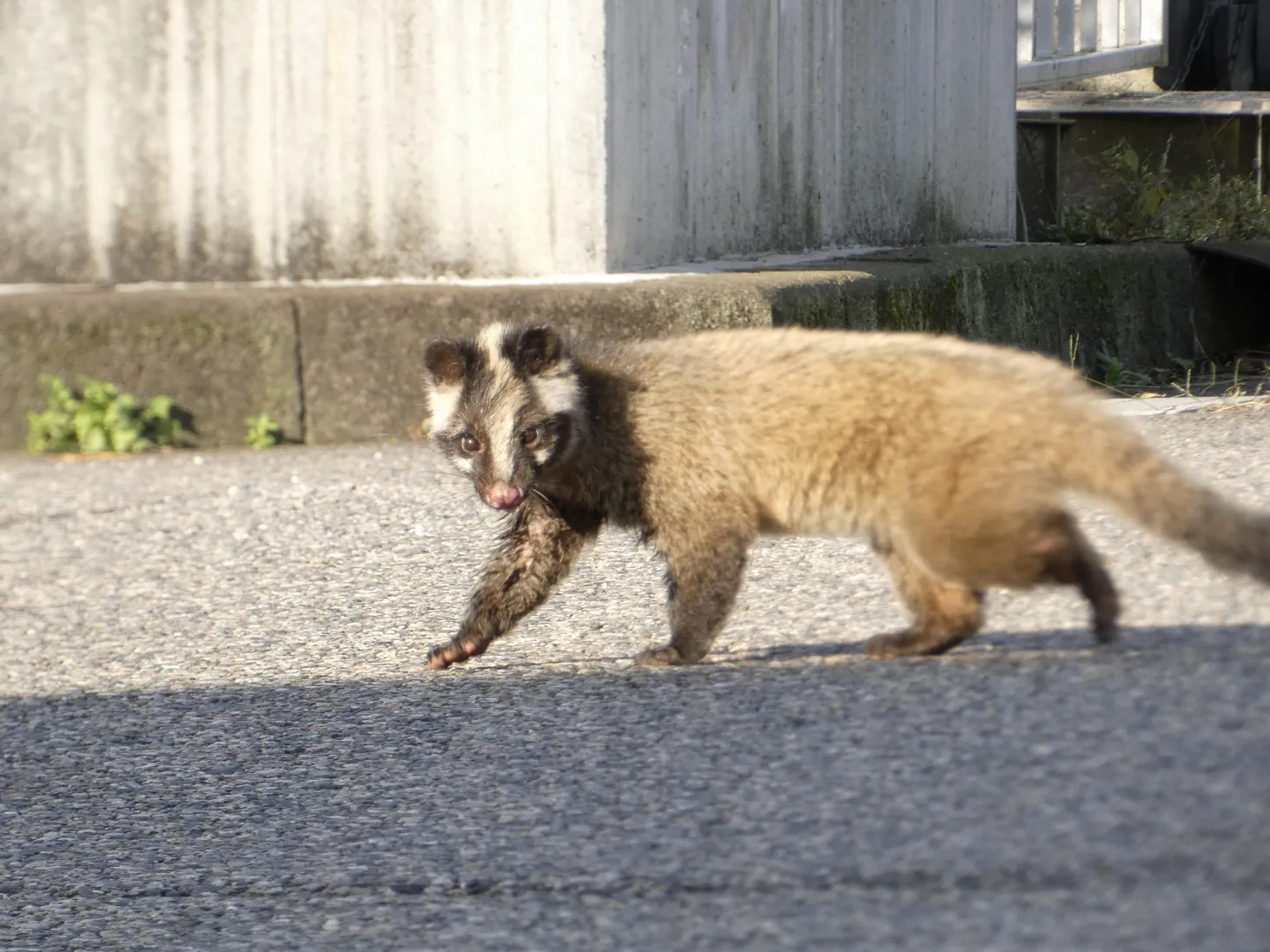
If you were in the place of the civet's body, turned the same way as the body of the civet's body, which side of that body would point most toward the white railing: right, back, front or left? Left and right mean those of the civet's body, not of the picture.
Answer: right

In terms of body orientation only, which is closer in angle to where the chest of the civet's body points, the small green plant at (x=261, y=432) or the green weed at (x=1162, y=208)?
the small green plant

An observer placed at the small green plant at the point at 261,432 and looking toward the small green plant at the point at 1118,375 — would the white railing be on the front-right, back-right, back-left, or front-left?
front-left

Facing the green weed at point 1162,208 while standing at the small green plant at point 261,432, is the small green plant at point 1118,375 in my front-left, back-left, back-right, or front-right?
front-right

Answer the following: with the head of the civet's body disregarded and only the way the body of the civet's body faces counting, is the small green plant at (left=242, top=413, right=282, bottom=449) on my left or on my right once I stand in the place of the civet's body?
on my right

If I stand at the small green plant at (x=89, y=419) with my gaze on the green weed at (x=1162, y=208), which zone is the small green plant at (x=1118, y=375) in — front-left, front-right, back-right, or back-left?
front-right

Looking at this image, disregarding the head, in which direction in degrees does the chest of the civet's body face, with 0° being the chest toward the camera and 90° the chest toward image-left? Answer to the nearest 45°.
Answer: approximately 90°
